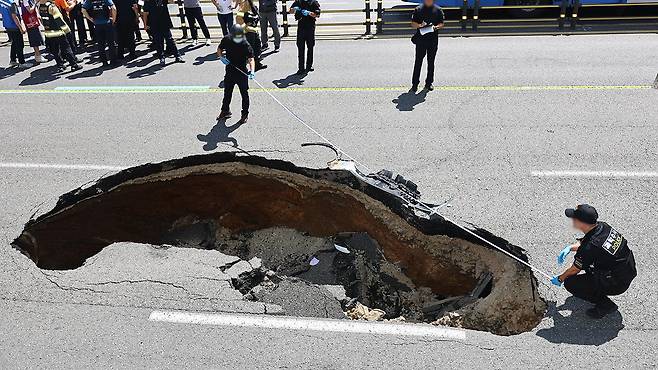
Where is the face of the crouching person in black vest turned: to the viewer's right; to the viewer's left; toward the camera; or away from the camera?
to the viewer's left

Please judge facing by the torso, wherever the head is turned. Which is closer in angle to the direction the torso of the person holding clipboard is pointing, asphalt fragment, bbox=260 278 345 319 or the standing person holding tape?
the asphalt fragment

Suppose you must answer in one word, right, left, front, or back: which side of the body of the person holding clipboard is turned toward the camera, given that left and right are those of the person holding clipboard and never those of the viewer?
front

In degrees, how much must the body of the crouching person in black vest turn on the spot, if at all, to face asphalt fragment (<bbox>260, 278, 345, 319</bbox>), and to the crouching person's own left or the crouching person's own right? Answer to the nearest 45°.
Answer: approximately 45° to the crouching person's own left

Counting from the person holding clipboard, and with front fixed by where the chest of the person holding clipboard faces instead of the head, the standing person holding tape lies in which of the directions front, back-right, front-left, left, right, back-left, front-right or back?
front-right

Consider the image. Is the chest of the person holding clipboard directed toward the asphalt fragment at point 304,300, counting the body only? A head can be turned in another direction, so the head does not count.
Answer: yes

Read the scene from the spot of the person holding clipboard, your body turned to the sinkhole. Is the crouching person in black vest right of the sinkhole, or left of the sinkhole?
left

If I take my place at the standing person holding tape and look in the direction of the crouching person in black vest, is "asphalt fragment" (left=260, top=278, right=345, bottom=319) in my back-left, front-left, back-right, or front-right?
front-right

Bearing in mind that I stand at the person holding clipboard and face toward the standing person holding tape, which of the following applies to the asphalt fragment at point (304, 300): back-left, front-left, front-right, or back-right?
front-left

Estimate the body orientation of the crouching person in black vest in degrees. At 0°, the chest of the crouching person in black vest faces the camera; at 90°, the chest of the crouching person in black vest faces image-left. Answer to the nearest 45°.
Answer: approximately 135°

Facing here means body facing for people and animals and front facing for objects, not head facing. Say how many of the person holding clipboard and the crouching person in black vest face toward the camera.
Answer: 1

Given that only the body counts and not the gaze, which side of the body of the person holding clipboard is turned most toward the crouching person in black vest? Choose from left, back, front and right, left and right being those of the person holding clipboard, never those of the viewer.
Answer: front

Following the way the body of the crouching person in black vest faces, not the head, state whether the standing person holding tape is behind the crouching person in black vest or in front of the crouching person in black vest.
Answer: in front
